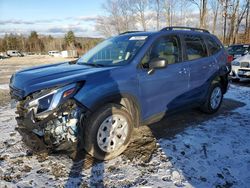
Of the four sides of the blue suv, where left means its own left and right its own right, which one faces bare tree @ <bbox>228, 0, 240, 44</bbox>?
back

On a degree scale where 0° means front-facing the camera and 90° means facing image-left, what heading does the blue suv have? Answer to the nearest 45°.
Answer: approximately 45°
